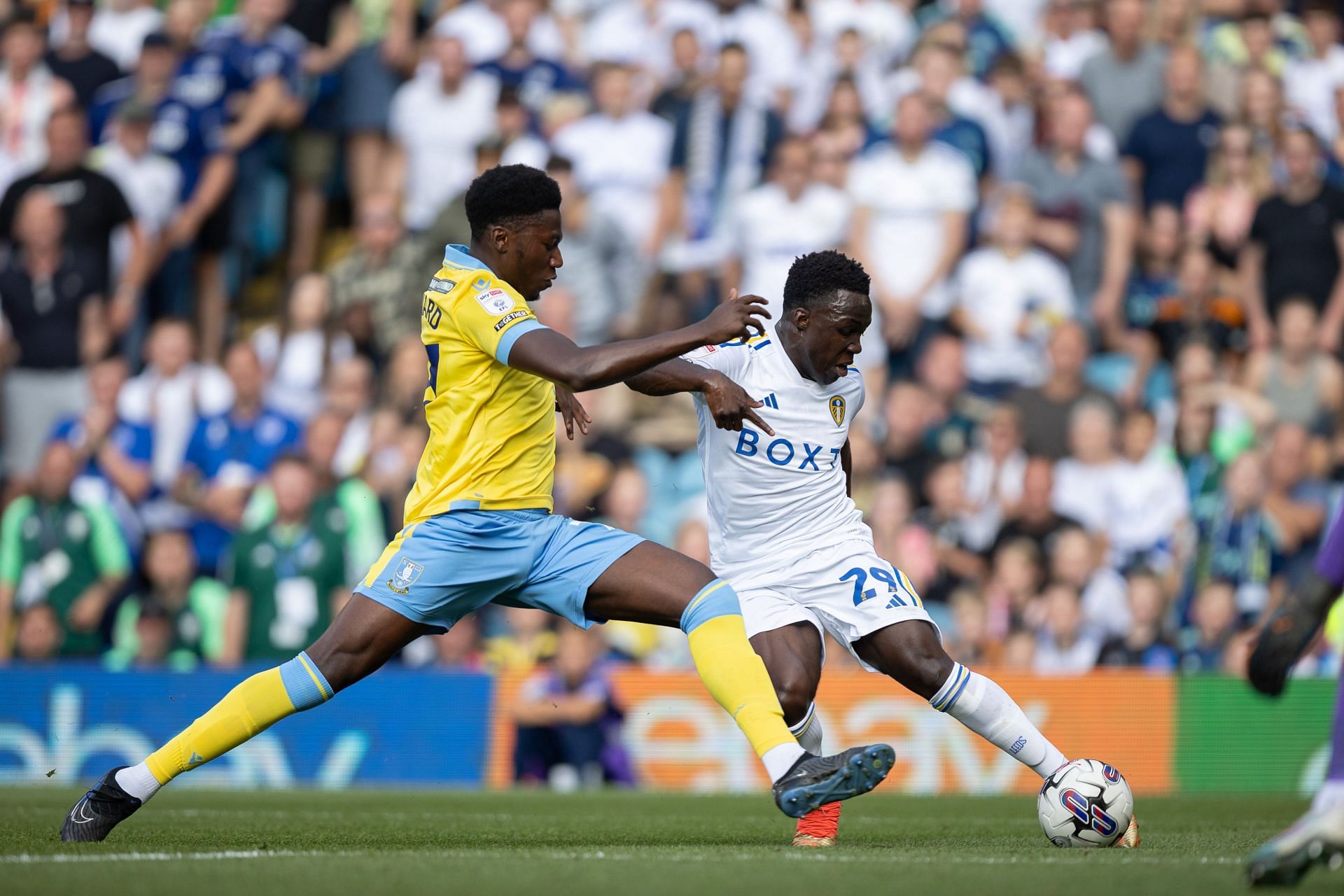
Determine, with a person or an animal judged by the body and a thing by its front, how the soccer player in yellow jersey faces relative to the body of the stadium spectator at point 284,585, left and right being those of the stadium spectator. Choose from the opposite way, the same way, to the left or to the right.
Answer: to the left

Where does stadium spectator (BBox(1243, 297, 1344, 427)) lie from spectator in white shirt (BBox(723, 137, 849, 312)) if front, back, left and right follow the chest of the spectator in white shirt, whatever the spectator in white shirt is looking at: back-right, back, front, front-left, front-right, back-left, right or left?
left

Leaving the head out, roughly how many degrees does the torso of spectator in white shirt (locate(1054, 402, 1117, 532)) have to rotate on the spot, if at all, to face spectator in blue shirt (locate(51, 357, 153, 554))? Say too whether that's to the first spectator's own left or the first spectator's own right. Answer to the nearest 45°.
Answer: approximately 90° to the first spectator's own right

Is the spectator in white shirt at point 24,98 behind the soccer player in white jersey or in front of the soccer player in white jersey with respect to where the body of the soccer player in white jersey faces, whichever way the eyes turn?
behind

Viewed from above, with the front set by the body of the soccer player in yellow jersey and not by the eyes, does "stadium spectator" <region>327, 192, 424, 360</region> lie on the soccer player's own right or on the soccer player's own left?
on the soccer player's own left

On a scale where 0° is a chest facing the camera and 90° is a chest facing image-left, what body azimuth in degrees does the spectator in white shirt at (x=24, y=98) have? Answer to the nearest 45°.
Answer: approximately 0°

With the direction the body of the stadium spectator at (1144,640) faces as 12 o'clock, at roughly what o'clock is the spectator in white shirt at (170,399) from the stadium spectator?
The spectator in white shirt is roughly at 3 o'clock from the stadium spectator.

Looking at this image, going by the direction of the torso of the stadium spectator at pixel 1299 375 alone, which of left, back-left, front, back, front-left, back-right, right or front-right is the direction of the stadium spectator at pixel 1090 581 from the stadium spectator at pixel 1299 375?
front-right

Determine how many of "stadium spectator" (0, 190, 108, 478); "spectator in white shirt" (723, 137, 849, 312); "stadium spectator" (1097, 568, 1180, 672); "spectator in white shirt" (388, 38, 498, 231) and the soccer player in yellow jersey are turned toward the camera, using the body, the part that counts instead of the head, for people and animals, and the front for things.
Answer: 4

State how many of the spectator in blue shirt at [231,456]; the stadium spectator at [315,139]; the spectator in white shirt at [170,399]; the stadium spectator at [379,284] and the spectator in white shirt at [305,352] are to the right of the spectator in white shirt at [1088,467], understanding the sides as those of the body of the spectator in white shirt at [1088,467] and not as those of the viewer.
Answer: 5

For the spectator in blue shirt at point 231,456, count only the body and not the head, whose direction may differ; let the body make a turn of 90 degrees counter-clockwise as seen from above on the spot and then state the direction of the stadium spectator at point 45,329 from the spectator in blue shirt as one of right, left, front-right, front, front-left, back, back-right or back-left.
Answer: back-left

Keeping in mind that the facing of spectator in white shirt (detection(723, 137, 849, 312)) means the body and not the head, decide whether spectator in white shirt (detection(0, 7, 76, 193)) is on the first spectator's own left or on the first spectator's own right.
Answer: on the first spectator's own right
